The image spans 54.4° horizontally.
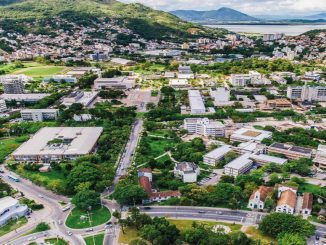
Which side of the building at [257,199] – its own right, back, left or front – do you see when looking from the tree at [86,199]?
right

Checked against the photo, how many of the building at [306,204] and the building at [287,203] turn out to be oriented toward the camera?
2

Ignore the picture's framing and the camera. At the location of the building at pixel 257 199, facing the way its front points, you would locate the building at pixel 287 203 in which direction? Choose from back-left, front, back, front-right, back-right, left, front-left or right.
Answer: left

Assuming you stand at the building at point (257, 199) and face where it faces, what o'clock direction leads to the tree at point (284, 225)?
The tree is roughly at 11 o'clock from the building.

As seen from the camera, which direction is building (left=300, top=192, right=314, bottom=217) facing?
toward the camera

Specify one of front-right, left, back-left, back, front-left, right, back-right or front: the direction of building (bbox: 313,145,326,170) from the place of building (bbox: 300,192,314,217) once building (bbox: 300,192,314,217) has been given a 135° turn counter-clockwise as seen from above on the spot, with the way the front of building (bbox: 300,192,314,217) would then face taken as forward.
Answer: front-left

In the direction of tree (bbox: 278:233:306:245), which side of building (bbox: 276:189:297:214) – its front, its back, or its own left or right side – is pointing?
front

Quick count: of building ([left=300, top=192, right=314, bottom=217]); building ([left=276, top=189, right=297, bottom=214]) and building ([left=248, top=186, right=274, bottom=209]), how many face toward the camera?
3

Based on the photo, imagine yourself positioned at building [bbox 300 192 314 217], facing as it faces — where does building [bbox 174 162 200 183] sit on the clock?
building [bbox 174 162 200 183] is roughly at 3 o'clock from building [bbox 300 192 314 217].

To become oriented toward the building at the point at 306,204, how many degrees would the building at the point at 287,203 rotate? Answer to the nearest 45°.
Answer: approximately 135° to its left

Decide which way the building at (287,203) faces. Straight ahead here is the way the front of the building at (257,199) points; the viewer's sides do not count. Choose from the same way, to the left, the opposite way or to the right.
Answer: the same way

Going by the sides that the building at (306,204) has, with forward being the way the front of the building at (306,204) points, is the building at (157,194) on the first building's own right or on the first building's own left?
on the first building's own right

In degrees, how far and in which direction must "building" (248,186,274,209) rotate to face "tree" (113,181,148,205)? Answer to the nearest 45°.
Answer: approximately 90° to its right

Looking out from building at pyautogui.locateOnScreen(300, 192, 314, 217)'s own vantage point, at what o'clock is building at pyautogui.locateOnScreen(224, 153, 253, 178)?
building at pyautogui.locateOnScreen(224, 153, 253, 178) is roughly at 4 o'clock from building at pyautogui.locateOnScreen(300, 192, 314, 217).

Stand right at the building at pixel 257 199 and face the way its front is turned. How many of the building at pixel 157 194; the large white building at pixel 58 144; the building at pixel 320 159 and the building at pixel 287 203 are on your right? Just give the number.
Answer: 2

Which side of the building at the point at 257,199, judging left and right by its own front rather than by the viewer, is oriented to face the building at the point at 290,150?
back

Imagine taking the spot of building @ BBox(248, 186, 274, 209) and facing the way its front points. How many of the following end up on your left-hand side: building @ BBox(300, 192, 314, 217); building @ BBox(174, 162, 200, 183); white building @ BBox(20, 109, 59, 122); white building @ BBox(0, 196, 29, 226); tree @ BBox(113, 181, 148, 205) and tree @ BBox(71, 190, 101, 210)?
1

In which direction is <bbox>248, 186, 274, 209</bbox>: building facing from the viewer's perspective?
toward the camera
